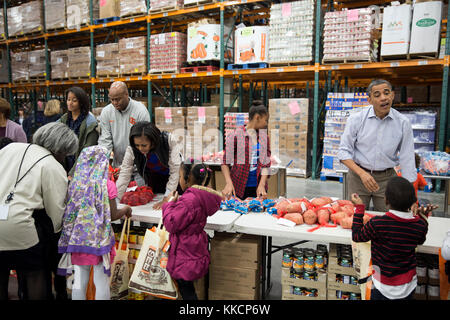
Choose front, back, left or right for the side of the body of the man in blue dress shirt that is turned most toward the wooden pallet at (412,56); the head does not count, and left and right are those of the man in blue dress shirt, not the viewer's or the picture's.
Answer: back

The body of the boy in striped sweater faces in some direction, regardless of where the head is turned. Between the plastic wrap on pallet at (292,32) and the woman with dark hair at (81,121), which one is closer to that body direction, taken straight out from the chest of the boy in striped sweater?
the plastic wrap on pallet

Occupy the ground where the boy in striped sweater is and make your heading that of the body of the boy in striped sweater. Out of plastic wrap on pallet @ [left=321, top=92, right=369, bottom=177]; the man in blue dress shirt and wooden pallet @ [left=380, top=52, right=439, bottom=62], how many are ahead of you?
3

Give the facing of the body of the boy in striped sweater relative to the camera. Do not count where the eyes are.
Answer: away from the camera

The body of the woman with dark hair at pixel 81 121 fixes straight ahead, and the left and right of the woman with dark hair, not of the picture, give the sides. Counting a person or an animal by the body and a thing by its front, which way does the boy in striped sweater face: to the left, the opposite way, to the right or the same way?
the opposite way

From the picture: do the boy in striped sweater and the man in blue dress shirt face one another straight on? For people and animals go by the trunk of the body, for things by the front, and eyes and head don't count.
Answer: yes

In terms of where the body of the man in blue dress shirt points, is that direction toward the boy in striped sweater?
yes

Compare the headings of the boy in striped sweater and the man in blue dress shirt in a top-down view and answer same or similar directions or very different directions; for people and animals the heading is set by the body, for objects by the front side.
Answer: very different directions
